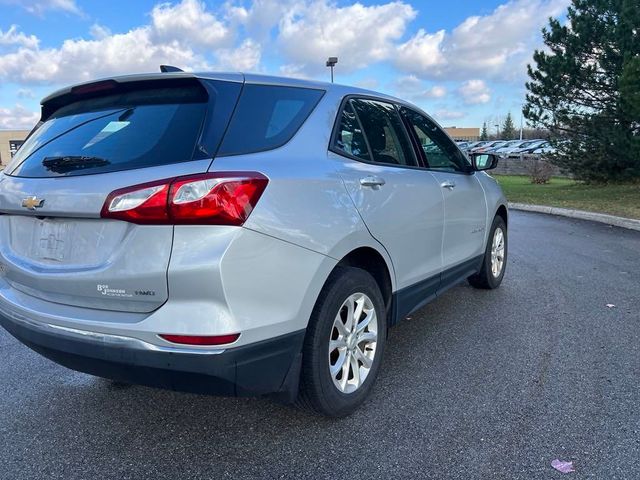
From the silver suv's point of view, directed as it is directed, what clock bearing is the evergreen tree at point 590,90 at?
The evergreen tree is roughly at 12 o'clock from the silver suv.

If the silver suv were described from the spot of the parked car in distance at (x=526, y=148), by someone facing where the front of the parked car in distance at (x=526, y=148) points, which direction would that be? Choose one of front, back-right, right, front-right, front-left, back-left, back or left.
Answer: front-left

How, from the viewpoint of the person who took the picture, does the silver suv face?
facing away from the viewer and to the right of the viewer

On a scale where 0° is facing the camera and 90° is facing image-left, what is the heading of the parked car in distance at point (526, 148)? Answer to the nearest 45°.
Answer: approximately 45°

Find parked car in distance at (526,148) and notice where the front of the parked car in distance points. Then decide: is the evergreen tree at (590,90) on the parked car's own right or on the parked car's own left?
on the parked car's own left

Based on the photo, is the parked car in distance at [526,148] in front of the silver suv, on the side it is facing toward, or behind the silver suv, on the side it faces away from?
in front
